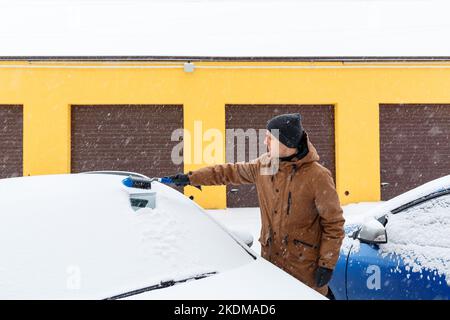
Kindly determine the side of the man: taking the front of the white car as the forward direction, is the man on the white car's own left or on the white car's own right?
on the white car's own left

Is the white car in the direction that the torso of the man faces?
yes

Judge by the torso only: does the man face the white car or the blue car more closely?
the white car

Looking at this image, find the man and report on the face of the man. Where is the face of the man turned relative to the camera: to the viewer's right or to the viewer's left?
to the viewer's left

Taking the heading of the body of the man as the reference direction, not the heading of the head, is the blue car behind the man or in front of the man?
behind

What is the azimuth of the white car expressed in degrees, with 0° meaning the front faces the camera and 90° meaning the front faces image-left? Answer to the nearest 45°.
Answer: approximately 315°

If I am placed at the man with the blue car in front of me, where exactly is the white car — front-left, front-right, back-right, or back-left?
back-right

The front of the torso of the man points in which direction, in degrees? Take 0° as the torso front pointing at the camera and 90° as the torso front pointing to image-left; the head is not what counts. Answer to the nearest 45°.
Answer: approximately 45°

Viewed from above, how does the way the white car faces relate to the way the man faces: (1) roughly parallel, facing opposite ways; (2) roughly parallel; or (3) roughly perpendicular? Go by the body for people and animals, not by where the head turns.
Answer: roughly perpendicular

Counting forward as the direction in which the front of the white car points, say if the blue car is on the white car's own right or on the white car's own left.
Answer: on the white car's own left
